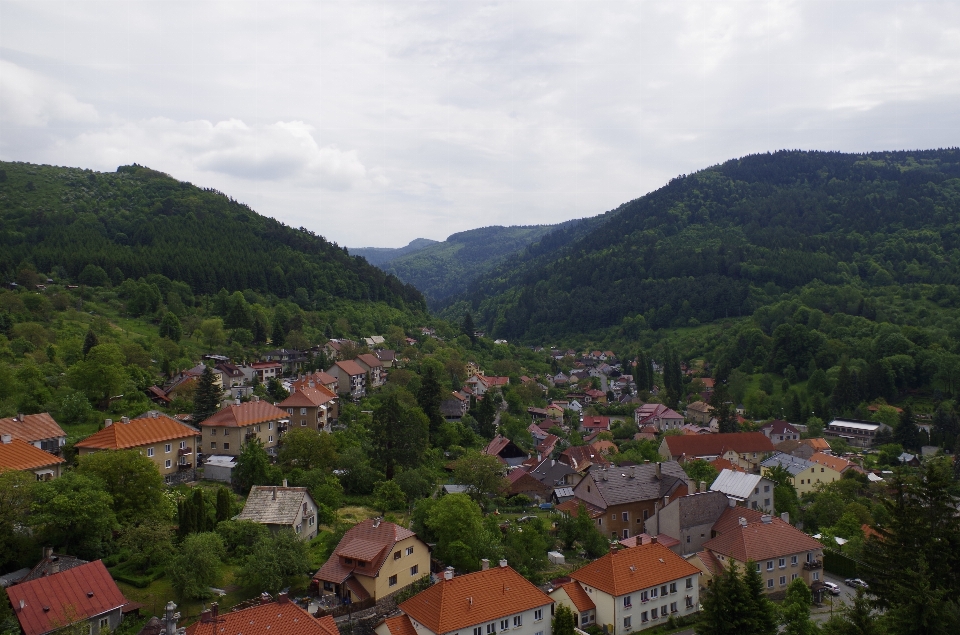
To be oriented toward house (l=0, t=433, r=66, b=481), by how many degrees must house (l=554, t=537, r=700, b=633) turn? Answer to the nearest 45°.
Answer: approximately 135° to its right

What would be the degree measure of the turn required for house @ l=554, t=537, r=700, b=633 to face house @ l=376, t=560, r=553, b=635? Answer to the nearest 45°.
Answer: approximately 90° to its right

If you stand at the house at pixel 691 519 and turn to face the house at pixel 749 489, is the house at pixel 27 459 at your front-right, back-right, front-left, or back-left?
back-left

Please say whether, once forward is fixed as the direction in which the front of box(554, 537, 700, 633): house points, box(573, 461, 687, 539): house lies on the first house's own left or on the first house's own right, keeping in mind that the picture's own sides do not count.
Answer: on the first house's own left

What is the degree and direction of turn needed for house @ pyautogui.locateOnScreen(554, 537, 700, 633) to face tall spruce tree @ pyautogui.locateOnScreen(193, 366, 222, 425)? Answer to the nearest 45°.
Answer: approximately 180°

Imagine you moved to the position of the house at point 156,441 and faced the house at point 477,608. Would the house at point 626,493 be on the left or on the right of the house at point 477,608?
left

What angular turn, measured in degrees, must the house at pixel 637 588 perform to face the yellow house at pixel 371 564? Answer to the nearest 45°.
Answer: approximately 135° to its right

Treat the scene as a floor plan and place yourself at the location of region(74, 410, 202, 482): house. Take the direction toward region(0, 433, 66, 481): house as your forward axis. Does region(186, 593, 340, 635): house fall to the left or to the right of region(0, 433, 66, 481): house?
left

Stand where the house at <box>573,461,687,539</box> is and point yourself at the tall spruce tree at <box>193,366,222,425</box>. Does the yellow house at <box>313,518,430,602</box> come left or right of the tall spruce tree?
left

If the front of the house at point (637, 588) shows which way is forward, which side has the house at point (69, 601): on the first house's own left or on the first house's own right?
on the first house's own right

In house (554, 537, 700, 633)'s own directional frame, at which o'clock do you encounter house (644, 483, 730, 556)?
house (644, 483, 730, 556) is roughly at 8 o'clock from house (554, 537, 700, 633).

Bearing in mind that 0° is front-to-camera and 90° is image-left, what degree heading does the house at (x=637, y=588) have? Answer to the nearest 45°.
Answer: approximately 315°

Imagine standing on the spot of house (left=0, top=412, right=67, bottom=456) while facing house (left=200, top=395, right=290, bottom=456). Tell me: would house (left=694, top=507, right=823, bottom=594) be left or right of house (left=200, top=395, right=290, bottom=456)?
right

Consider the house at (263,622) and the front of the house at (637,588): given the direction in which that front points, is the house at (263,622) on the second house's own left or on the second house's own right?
on the second house's own right
